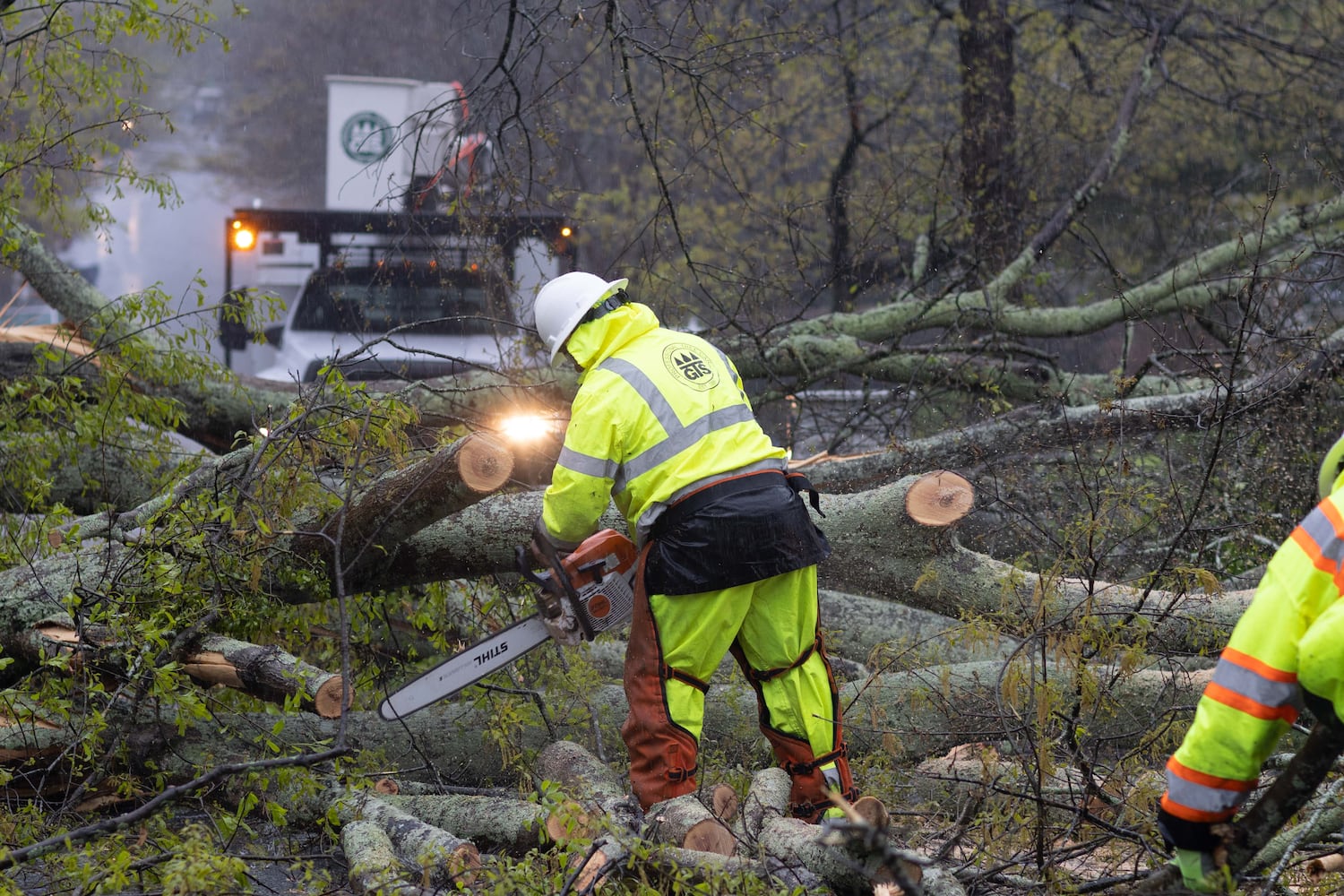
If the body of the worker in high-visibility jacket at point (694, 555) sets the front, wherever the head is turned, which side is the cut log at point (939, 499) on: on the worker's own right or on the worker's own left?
on the worker's own right

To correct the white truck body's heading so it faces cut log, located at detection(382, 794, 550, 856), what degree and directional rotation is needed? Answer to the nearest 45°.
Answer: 0° — it already faces it

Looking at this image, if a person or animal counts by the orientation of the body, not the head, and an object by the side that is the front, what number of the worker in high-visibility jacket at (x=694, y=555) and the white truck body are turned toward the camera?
1

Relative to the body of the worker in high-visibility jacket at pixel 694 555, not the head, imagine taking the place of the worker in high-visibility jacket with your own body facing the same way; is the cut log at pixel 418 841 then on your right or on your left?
on your left

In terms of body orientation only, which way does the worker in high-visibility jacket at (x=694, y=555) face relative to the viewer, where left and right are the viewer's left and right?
facing away from the viewer and to the left of the viewer

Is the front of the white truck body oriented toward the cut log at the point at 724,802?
yes

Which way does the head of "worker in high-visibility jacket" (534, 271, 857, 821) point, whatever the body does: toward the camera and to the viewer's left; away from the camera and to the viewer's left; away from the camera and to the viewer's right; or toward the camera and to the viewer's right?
away from the camera and to the viewer's left

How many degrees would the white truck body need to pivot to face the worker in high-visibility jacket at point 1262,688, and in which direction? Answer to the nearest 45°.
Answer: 0° — it already faces them
